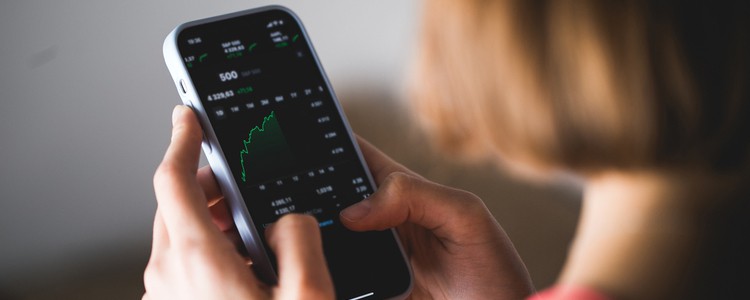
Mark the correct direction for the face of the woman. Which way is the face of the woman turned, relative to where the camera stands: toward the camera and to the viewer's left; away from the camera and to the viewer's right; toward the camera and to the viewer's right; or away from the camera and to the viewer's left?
away from the camera and to the viewer's left

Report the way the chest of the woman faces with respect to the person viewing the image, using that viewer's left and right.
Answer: facing away from the viewer and to the left of the viewer
